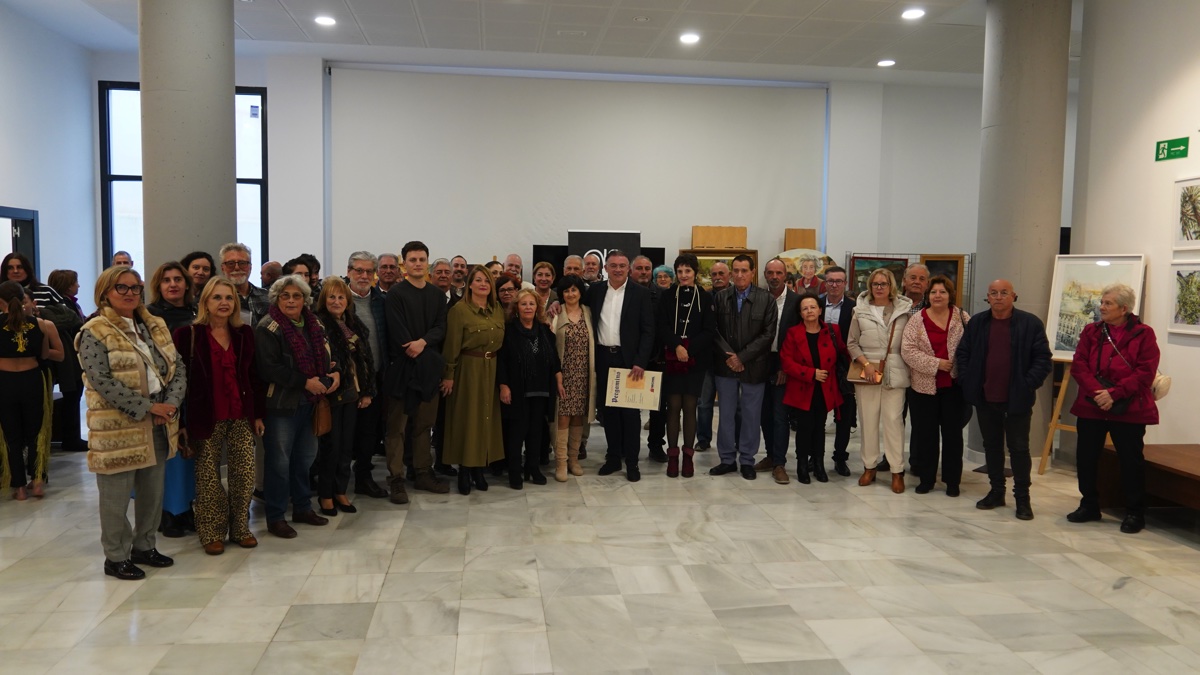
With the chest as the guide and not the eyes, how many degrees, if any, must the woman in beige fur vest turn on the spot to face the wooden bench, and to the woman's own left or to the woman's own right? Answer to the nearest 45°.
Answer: approximately 45° to the woman's own left

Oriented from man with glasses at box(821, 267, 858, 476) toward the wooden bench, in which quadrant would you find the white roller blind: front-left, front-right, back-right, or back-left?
back-left

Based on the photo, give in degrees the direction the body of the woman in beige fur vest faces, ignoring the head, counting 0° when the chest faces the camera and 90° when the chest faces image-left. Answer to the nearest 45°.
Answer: approximately 315°

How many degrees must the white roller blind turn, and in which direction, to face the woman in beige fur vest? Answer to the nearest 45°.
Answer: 0° — it already faces them

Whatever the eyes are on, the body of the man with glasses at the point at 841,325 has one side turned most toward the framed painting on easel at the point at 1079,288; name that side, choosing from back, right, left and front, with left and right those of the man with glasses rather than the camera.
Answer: left

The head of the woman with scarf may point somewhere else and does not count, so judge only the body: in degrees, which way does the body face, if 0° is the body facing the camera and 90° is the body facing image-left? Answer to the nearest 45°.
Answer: approximately 315°

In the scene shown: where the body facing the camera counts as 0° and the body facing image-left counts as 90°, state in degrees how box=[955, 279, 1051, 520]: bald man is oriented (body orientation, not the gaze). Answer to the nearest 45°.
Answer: approximately 0°

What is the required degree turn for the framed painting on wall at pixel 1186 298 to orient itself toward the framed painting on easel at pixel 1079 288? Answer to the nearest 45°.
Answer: approximately 90° to its right

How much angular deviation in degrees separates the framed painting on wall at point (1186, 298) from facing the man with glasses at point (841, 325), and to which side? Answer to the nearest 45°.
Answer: approximately 45° to its right
